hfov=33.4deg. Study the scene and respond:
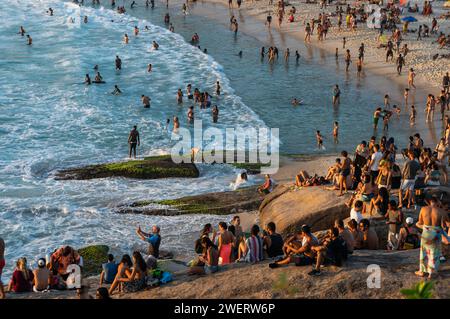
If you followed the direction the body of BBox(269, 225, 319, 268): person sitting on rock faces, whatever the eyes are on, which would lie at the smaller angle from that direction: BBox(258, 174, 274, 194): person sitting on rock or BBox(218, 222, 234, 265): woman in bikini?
the woman in bikini

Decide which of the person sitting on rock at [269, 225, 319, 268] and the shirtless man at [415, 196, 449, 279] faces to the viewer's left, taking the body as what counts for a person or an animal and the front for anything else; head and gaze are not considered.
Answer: the person sitting on rock

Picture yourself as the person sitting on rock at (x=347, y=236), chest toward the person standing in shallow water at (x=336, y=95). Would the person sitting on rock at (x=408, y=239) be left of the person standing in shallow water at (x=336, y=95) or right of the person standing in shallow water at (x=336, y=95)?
right

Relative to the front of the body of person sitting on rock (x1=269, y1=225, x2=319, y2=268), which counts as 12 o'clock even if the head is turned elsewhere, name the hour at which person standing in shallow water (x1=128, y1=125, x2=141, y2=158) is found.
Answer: The person standing in shallow water is roughly at 2 o'clock from the person sitting on rock.
